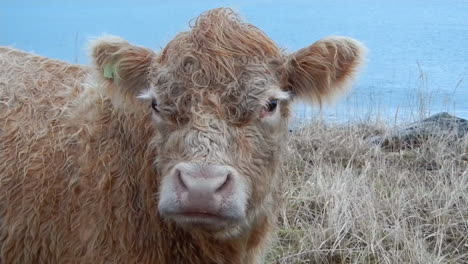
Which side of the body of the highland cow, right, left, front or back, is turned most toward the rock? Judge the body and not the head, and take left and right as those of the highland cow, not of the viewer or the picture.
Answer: left

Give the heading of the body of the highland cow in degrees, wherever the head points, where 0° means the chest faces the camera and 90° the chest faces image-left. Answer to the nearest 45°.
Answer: approximately 315°
